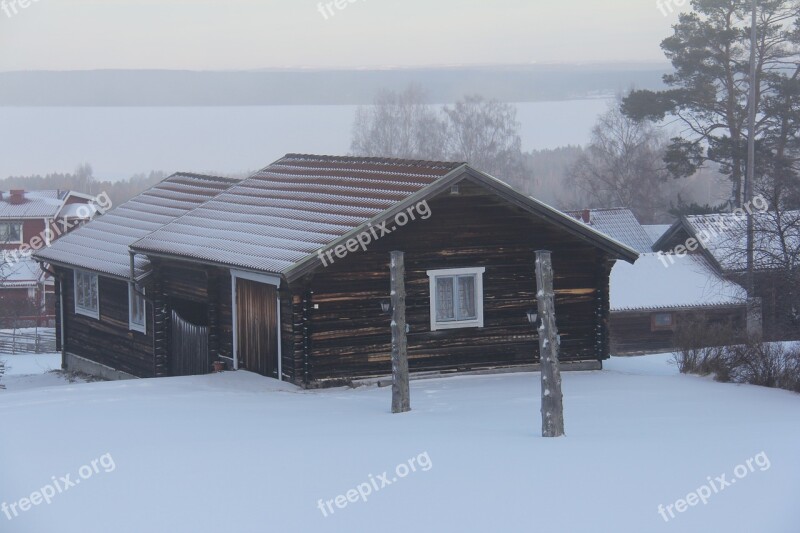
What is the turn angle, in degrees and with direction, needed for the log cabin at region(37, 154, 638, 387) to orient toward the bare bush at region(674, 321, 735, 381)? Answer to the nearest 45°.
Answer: approximately 135° to its left

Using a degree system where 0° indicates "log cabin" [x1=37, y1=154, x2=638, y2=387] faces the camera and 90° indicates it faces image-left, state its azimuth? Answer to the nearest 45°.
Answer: approximately 45°

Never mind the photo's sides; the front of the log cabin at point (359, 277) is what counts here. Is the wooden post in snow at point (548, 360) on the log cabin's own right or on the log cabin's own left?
on the log cabin's own left

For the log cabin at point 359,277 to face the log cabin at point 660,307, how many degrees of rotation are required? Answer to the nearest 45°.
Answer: approximately 180°

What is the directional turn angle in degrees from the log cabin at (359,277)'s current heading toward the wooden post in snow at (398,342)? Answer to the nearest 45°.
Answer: approximately 45° to its left
